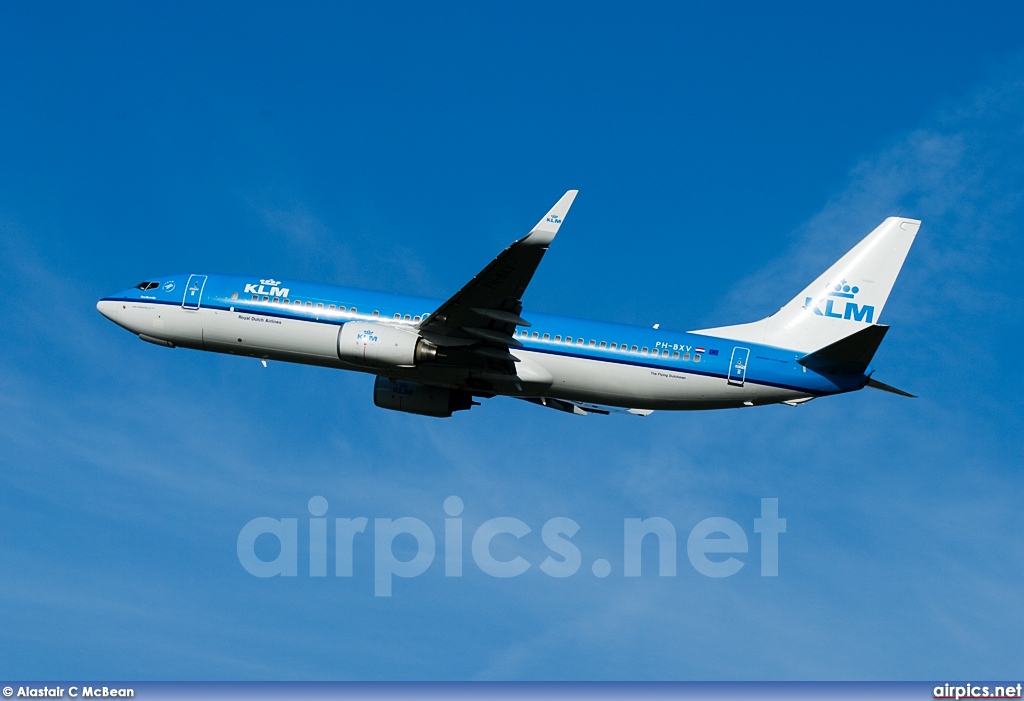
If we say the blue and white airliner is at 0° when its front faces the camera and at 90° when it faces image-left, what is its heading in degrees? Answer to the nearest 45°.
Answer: approximately 90°
